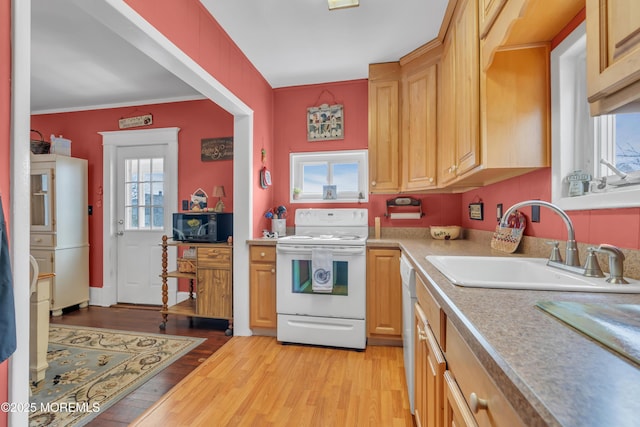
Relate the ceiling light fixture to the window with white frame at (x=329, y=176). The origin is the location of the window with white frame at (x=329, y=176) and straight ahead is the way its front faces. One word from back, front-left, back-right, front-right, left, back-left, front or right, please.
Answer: front

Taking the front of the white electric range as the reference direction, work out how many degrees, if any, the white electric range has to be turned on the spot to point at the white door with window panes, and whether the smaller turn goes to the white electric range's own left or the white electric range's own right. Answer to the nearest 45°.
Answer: approximately 135° to the white electric range's own right

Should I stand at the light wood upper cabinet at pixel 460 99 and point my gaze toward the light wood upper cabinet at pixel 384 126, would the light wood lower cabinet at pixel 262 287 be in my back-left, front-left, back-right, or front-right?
front-left

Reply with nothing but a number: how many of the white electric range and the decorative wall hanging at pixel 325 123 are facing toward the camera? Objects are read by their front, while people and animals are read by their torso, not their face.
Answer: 2

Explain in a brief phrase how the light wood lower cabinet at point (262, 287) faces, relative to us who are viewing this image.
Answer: facing the viewer

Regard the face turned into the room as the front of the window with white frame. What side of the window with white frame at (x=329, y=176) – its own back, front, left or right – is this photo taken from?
front

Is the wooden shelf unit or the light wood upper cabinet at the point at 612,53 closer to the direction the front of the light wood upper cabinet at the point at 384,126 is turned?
the light wood upper cabinet

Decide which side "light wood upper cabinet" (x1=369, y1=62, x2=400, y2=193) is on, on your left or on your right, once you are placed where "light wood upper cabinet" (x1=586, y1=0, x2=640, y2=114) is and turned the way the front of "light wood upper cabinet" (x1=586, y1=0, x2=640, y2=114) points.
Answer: on your right

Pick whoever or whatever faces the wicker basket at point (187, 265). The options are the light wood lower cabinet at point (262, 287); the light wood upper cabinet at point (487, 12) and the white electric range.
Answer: the light wood upper cabinet

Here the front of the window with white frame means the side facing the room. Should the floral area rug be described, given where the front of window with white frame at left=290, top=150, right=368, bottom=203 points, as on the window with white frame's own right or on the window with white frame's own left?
on the window with white frame's own right

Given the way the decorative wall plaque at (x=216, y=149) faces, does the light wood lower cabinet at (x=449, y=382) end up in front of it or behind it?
in front

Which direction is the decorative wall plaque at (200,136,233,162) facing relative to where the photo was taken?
toward the camera

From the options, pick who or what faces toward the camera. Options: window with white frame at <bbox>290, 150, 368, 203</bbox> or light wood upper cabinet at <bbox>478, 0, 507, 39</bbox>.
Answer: the window with white frame

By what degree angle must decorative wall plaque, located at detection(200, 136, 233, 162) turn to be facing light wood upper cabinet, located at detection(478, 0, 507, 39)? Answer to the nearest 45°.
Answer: approximately 45° to its left

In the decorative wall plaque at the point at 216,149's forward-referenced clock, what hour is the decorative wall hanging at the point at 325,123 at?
The decorative wall hanging is roughly at 10 o'clock from the decorative wall plaque.
